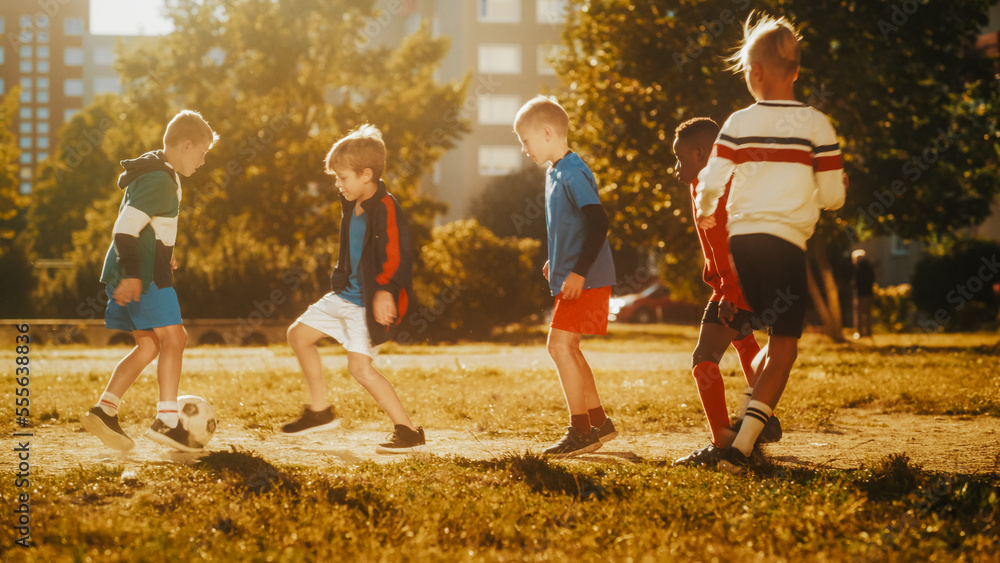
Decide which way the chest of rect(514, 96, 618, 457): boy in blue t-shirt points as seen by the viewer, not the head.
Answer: to the viewer's left

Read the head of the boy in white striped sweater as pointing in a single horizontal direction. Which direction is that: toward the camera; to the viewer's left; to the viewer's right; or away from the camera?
away from the camera

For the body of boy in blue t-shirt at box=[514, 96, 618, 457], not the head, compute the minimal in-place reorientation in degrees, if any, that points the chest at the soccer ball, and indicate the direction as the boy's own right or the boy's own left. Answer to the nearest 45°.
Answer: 0° — they already face it

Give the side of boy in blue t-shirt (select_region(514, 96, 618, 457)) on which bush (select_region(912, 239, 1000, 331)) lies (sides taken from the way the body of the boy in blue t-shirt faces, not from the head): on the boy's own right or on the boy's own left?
on the boy's own right

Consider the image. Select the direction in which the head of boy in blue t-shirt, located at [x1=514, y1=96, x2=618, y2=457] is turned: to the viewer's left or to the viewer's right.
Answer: to the viewer's left

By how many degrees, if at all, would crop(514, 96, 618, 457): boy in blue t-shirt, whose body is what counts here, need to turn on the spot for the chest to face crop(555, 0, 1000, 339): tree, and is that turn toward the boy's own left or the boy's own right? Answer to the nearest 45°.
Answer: approximately 90° to the boy's own right

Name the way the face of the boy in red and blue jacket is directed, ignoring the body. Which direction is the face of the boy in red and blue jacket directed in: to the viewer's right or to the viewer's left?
to the viewer's left

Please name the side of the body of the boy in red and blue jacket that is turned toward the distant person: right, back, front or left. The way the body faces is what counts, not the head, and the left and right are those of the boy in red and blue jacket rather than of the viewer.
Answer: back

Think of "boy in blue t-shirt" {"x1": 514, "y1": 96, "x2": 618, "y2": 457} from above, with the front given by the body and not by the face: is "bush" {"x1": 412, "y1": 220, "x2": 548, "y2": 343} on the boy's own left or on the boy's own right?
on the boy's own right

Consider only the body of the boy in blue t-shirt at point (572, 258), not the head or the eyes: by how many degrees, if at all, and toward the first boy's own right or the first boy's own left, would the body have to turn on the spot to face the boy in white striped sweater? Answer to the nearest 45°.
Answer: approximately 135° to the first boy's own left

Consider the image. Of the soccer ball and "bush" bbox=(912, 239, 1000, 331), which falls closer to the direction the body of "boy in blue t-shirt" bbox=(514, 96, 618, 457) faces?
the soccer ball

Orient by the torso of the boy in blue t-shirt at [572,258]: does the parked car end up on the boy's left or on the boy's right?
on the boy's right
